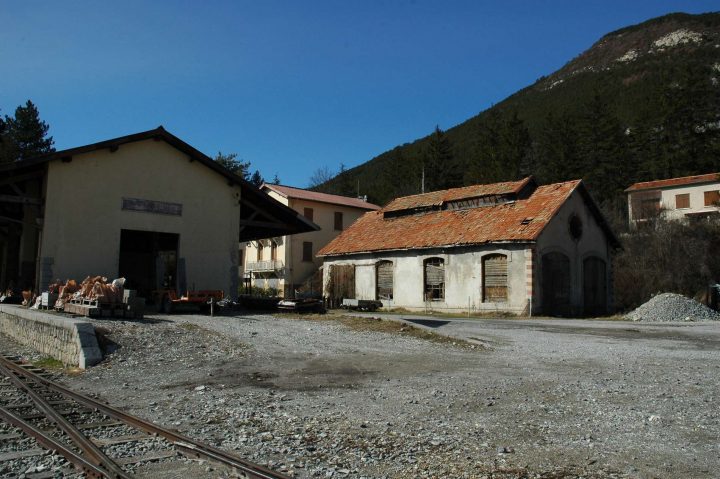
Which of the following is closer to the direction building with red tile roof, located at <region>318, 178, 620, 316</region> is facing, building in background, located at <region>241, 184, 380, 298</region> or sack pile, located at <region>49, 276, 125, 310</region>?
the sack pile

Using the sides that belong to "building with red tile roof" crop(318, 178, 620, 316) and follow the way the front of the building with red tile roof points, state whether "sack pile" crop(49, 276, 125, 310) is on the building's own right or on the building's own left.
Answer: on the building's own right

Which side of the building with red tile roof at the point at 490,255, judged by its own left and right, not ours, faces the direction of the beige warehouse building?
right

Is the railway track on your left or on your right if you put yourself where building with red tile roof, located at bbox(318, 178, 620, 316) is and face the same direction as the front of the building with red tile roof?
on your right

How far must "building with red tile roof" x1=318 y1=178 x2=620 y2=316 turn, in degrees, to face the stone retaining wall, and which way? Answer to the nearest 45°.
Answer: approximately 90° to its right

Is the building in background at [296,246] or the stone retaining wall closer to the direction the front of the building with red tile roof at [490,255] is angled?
the stone retaining wall

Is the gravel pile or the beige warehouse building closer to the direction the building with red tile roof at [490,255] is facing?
the gravel pile

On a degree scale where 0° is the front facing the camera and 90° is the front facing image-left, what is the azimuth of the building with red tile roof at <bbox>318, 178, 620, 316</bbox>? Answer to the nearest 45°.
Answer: approximately 315°

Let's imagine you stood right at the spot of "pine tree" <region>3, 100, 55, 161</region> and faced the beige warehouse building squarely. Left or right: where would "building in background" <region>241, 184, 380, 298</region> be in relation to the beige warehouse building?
left

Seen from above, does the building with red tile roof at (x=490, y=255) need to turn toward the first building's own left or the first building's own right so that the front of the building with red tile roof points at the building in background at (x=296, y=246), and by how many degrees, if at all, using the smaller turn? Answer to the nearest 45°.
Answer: approximately 180°
